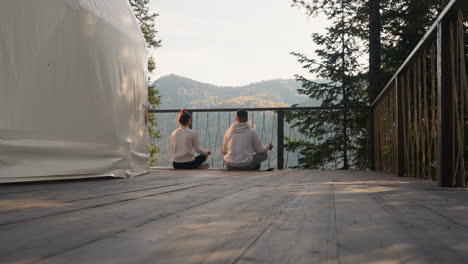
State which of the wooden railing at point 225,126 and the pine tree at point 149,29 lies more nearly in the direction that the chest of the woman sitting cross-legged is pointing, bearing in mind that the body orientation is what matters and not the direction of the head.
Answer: the wooden railing

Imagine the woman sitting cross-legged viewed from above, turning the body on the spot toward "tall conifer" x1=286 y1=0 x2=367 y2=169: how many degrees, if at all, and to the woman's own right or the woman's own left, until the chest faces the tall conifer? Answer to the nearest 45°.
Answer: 0° — they already face it

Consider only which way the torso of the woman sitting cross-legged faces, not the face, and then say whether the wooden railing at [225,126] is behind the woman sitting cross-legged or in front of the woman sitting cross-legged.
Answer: in front

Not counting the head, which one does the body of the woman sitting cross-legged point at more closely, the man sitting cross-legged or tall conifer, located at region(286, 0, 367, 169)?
the tall conifer

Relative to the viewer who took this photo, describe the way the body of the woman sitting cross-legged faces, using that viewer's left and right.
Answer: facing away from the viewer and to the right of the viewer

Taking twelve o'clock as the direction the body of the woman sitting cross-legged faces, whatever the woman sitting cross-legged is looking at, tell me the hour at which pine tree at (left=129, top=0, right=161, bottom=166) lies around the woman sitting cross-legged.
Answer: The pine tree is roughly at 10 o'clock from the woman sitting cross-legged.

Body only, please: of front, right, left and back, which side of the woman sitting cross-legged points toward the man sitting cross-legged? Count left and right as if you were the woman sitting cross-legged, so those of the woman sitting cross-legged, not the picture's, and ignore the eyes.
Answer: right
